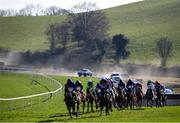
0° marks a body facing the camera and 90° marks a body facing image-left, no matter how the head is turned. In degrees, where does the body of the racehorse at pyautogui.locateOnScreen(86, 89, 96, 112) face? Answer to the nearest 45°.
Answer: approximately 0°

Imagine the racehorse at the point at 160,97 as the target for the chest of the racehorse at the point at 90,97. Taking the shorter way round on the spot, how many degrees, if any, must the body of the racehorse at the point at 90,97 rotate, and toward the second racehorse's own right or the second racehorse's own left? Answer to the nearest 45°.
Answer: approximately 135° to the second racehorse's own left

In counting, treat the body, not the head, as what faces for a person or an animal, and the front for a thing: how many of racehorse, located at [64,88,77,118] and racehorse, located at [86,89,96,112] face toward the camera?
2

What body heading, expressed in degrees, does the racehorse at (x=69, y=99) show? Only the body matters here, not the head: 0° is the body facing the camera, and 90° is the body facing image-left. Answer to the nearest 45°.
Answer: approximately 0°

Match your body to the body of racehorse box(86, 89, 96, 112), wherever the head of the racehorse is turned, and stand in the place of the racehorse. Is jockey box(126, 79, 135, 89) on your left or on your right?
on your left

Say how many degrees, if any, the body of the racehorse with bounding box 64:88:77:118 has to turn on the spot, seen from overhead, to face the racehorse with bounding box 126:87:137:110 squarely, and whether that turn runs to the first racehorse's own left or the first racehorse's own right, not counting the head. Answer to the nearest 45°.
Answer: approximately 135° to the first racehorse's own left
